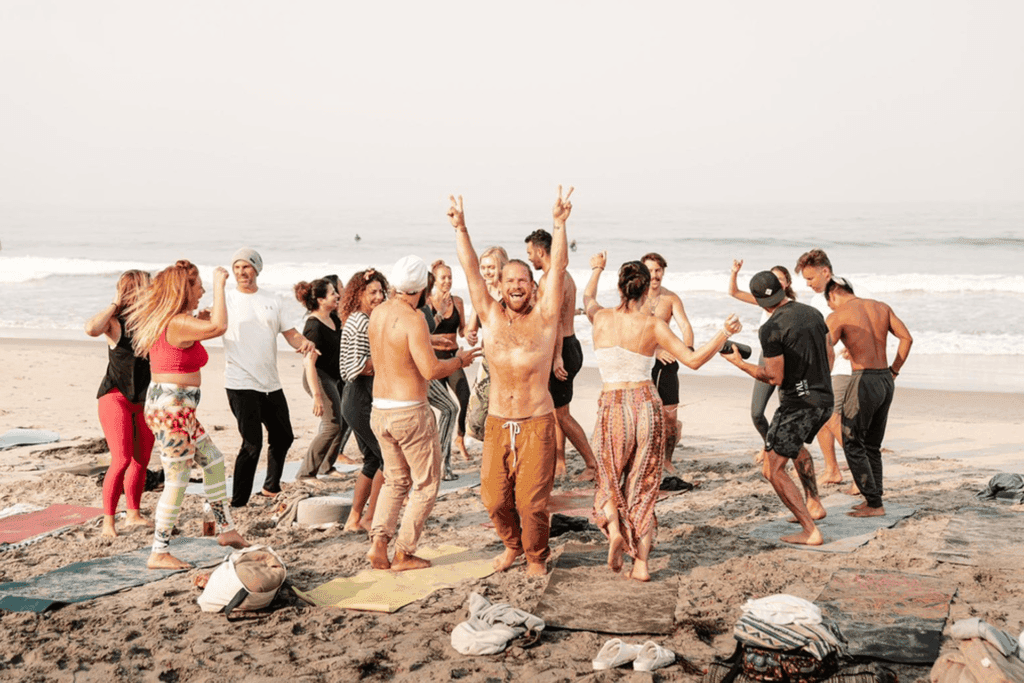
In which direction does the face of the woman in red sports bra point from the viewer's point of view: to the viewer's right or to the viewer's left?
to the viewer's right

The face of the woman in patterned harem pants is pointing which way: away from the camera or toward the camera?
away from the camera

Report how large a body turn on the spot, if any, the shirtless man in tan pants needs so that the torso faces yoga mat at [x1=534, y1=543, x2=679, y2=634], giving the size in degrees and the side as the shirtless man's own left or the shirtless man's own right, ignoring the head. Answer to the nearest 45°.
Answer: approximately 90° to the shirtless man's own right

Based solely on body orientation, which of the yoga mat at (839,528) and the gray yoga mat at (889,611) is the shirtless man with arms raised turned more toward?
the gray yoga mat

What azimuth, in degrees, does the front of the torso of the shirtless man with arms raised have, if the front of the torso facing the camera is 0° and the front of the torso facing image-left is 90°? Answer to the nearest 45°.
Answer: approximately 0°

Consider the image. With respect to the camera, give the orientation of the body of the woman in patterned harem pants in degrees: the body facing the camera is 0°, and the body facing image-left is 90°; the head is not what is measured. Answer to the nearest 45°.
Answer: approximately 180°
